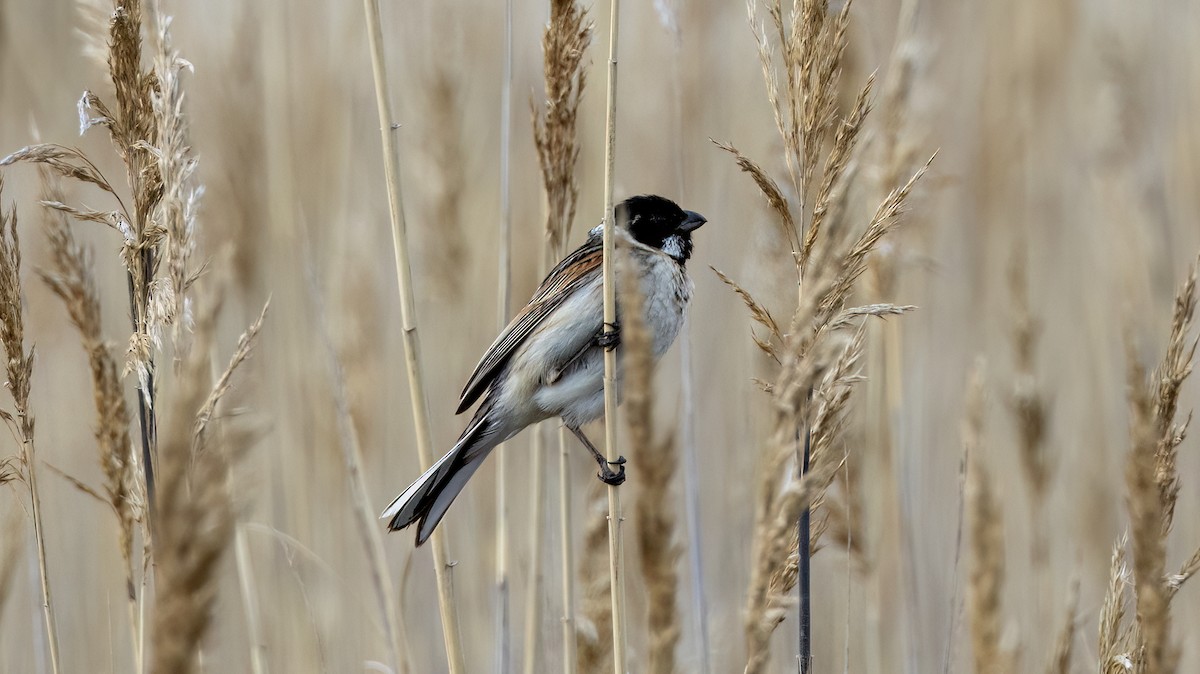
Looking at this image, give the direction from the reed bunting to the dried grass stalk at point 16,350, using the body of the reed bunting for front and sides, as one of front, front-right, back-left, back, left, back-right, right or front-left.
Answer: back-right

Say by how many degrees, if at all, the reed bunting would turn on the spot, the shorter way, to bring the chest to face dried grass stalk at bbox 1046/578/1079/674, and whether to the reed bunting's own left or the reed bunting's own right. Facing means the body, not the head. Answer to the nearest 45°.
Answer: approximately 45° to the reed bunting's own right

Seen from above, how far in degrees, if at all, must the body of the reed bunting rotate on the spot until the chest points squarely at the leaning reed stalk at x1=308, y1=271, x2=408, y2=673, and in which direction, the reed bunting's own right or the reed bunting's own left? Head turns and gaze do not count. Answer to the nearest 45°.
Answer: approximately 135° to the reed bunting's own right

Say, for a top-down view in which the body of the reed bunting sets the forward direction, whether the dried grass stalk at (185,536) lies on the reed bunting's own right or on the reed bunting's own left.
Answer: on the reed bunting's own right

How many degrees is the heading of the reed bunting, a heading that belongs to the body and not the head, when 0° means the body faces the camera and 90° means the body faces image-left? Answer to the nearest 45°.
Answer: approximately 270°

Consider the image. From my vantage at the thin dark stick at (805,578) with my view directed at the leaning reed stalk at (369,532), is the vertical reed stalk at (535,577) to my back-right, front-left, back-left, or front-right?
front-right

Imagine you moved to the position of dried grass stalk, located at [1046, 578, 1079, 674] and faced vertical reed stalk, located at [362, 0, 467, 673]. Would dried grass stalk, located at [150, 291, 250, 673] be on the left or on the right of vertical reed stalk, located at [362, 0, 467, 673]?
left

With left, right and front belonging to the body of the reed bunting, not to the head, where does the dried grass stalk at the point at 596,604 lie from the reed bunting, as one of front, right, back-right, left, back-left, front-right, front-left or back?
right
